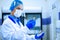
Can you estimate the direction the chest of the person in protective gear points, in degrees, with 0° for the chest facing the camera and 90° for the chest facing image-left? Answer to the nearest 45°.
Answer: approximately 315°
